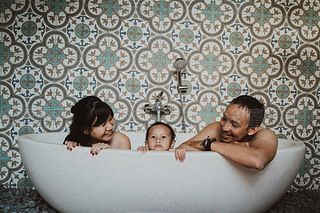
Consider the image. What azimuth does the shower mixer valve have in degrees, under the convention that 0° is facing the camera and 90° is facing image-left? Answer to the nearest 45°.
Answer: approximately 0°

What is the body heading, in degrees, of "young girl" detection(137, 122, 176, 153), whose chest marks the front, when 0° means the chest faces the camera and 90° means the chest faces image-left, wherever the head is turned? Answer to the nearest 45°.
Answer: approximately 0°

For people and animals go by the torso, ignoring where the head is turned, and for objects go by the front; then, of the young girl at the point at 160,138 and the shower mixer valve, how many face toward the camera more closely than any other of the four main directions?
2

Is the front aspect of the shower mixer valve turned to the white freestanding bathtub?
yes

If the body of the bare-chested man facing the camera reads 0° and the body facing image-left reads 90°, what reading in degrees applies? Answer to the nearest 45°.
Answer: approximately 45°
